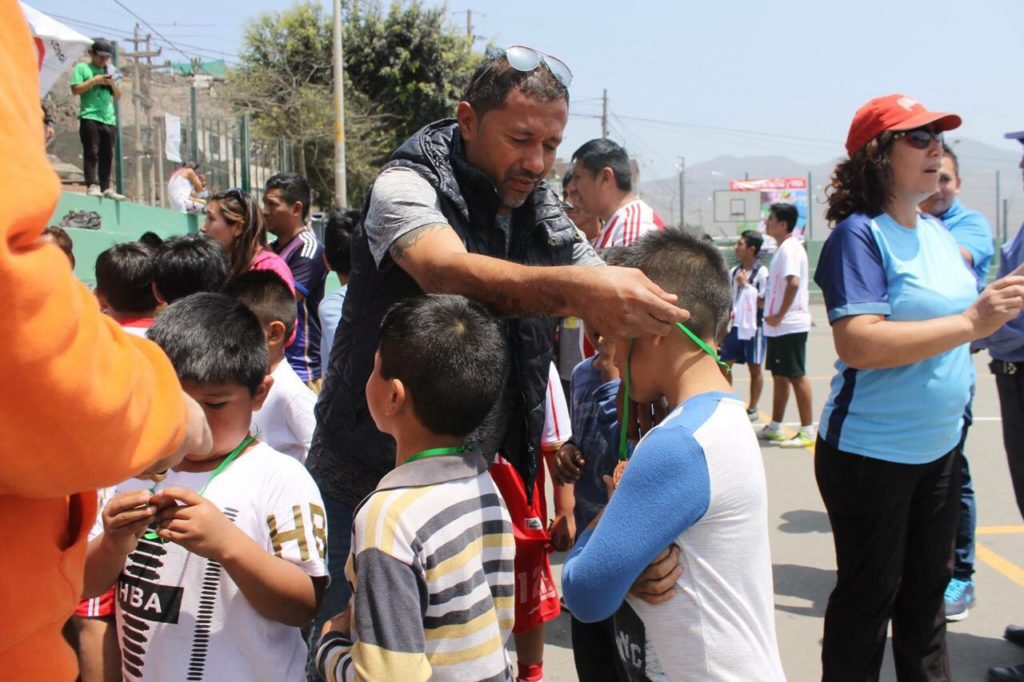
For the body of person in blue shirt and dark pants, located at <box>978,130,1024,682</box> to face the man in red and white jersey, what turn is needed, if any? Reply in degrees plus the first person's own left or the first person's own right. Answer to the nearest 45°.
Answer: approximately 45° to the first person's own right

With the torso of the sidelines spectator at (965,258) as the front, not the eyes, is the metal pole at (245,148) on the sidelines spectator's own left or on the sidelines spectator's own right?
on the sidelines spectator's own right

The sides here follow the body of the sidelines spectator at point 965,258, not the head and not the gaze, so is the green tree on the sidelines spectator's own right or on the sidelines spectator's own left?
on the sidelines spectator's own right

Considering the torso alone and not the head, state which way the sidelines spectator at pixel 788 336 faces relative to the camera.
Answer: to the viewer's left

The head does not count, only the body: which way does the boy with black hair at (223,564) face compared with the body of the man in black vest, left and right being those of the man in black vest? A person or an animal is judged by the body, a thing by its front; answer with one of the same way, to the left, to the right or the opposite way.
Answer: to the right

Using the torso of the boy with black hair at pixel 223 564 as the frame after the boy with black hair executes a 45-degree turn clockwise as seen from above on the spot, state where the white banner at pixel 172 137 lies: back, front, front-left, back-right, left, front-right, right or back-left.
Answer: right

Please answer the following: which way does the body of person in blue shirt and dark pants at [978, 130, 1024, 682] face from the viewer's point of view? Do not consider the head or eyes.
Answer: to the viewer's left

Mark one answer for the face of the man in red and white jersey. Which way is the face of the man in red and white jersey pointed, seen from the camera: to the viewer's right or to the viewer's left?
to the viewer's left

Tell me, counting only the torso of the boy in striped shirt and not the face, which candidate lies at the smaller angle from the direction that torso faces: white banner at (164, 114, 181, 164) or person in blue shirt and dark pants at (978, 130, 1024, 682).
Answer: the white banner

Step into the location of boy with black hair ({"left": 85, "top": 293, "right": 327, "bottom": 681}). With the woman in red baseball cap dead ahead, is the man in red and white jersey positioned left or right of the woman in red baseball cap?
left

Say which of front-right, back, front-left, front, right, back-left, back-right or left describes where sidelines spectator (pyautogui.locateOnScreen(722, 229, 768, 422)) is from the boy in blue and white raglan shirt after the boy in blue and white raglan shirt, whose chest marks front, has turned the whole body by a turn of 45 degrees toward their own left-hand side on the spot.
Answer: back-right

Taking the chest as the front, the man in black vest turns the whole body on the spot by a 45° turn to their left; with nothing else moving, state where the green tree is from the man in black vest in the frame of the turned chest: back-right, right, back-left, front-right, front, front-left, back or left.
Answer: left

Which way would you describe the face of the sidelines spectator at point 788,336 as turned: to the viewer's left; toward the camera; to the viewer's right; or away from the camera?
to the viewer's left
